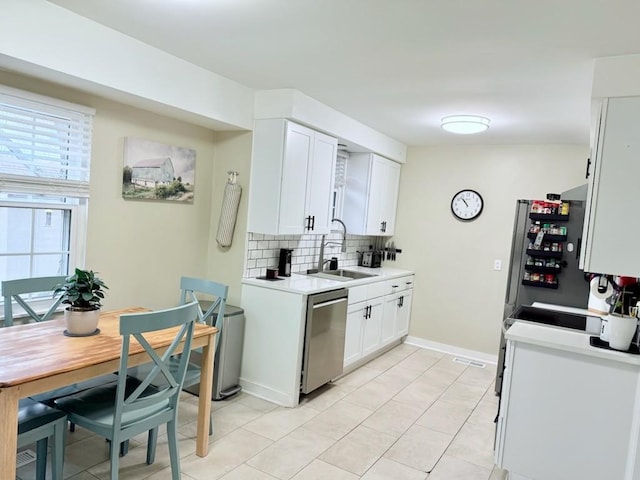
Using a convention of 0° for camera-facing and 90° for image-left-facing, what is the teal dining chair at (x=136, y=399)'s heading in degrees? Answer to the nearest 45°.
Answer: approximately 135°

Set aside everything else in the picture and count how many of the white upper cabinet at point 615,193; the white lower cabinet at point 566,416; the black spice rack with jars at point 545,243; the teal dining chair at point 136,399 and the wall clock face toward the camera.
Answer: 2

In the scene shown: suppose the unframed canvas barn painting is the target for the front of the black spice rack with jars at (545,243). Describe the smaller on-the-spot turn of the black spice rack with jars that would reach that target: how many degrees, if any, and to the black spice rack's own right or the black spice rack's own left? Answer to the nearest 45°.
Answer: approximately 45° to the black spice rack's own right

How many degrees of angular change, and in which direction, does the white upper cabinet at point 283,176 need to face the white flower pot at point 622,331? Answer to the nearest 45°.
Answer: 0° — it already faces it

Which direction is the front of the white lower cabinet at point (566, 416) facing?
to the viewer's left

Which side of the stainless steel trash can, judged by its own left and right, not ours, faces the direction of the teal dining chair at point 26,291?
right

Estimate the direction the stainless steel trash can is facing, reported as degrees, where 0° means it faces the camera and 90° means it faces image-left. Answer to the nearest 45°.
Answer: approximately 315°
